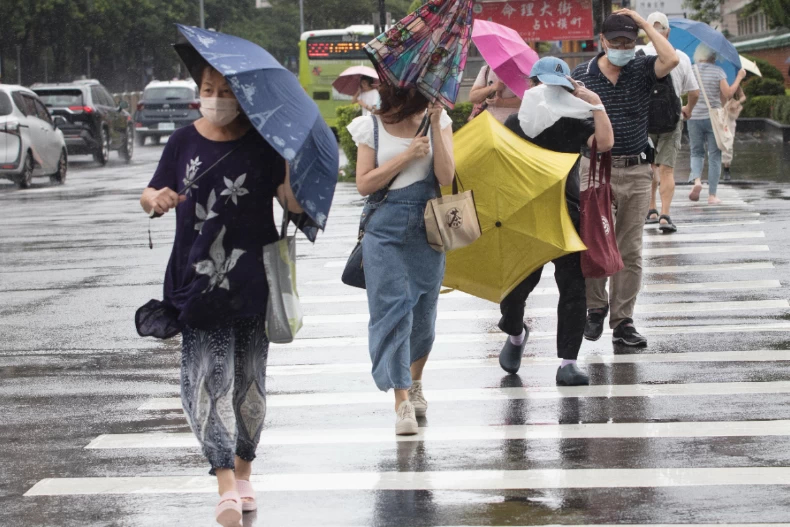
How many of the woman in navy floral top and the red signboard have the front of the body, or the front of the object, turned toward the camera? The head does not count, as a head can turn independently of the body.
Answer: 2

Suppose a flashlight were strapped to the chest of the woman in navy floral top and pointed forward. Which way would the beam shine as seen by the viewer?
toward the camera
